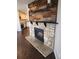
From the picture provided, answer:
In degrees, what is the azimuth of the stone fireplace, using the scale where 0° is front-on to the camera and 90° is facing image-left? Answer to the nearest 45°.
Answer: approximately 45°
